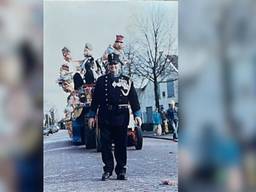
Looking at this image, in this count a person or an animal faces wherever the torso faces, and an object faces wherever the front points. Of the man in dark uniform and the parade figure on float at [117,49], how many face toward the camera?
2

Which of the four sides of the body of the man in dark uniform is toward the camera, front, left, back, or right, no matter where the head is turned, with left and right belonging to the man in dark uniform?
front

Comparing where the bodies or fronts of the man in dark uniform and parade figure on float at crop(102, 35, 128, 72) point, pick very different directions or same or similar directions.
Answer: same or similar directions

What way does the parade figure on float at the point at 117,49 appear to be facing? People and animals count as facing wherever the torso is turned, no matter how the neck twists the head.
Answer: toward the camera
